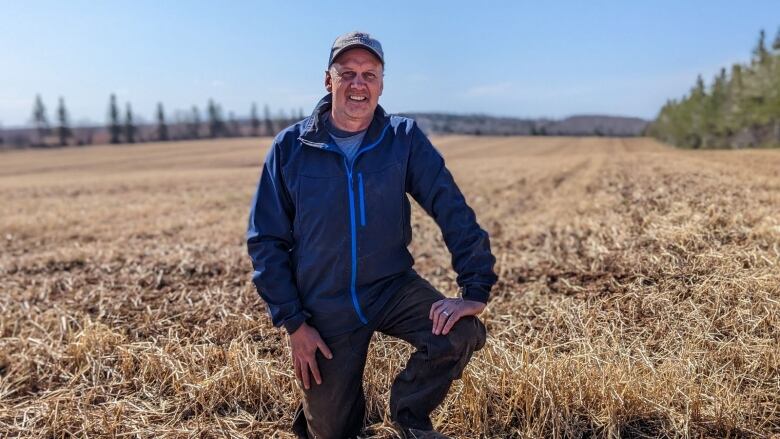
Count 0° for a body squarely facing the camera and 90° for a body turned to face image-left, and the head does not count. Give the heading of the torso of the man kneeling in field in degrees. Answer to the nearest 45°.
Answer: approximately 0°
